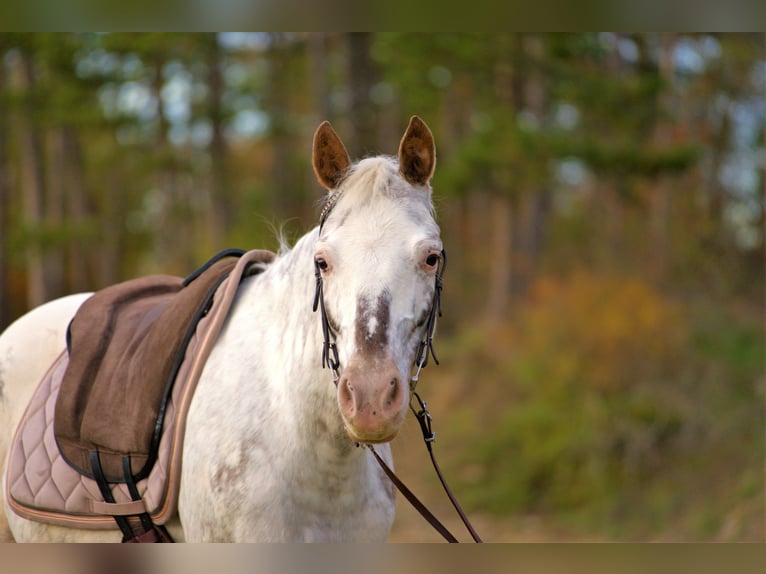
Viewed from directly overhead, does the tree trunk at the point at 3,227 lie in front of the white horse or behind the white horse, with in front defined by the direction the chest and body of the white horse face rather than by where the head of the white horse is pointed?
behind

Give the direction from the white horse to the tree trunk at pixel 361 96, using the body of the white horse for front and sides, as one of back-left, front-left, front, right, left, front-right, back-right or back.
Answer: back-left

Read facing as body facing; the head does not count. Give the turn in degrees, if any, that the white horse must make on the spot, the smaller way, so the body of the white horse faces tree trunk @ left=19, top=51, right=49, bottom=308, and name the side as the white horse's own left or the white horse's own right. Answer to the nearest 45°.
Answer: approximately 135° to the white horse's own left

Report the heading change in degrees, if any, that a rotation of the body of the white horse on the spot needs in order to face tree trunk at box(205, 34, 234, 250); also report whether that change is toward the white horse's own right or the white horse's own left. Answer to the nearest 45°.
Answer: approximately 135° to the white horse's own left

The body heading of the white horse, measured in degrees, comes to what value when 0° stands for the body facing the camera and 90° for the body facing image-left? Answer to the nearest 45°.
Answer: approximately 315°

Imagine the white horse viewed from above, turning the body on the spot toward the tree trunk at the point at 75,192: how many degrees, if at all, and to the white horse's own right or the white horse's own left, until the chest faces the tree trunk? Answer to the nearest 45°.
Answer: approximately 135° to the white horse's own left
